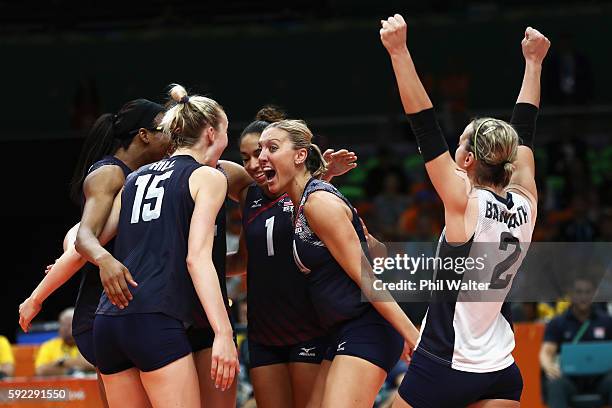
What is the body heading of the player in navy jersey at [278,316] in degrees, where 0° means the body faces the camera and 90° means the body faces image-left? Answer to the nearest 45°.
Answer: approximately 0°

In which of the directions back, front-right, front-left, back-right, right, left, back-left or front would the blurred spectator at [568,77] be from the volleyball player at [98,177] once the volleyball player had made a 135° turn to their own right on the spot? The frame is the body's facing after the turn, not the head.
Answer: back

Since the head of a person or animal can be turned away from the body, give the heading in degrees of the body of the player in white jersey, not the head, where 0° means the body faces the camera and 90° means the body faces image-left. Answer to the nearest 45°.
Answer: approximately 135°

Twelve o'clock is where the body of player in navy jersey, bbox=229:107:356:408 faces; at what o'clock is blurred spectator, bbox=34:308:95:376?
The blurred spectator is roughly at 5 o'clock from the player in navy jersey.

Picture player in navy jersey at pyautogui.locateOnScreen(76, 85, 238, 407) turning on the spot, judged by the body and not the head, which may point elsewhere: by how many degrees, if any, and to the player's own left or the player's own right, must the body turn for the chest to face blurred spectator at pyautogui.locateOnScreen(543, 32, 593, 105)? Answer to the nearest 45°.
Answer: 0° — they already face them

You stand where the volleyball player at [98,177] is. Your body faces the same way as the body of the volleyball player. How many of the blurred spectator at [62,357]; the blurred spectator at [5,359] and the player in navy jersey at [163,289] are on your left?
2

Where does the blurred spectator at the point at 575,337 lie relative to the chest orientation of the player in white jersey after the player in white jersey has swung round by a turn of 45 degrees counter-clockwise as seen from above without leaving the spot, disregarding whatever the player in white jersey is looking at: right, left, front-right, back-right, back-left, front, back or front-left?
right

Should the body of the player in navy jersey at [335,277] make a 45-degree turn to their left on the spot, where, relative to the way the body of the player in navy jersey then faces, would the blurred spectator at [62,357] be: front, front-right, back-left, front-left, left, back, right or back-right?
right

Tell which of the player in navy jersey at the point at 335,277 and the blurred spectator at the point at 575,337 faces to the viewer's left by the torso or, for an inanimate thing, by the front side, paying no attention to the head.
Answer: the player in navy jersey

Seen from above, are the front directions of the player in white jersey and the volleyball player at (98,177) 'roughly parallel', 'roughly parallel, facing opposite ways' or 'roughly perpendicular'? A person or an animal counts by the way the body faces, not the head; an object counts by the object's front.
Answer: roughly perpendicular

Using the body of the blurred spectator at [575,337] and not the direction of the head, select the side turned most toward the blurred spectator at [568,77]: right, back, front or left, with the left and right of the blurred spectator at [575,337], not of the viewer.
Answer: back

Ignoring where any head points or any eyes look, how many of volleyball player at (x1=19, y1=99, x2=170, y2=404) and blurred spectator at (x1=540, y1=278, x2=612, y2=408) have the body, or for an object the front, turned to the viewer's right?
1

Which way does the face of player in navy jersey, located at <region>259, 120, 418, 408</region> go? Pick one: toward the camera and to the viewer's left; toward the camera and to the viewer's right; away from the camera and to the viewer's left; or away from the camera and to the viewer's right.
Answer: toward the camera and to the viewer's left

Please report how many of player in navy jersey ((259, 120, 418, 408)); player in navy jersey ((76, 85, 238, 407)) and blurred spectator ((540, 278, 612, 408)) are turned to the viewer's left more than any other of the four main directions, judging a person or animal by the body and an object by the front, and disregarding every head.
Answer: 1

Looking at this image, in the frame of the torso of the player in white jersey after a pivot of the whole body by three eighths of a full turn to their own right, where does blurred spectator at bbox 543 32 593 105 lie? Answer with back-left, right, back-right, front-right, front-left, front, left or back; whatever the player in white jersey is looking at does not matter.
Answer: left

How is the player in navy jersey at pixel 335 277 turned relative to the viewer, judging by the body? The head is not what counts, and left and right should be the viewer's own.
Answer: facing to the left of the viewer

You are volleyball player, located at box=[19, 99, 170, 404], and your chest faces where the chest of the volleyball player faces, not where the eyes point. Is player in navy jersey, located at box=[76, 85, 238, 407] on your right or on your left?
on your right

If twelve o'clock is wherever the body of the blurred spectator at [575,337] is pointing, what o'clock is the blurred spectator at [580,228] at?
the blurred spectator at [580,228] is roughly at 6 o'clock from the blurred spectator at [575,337].
